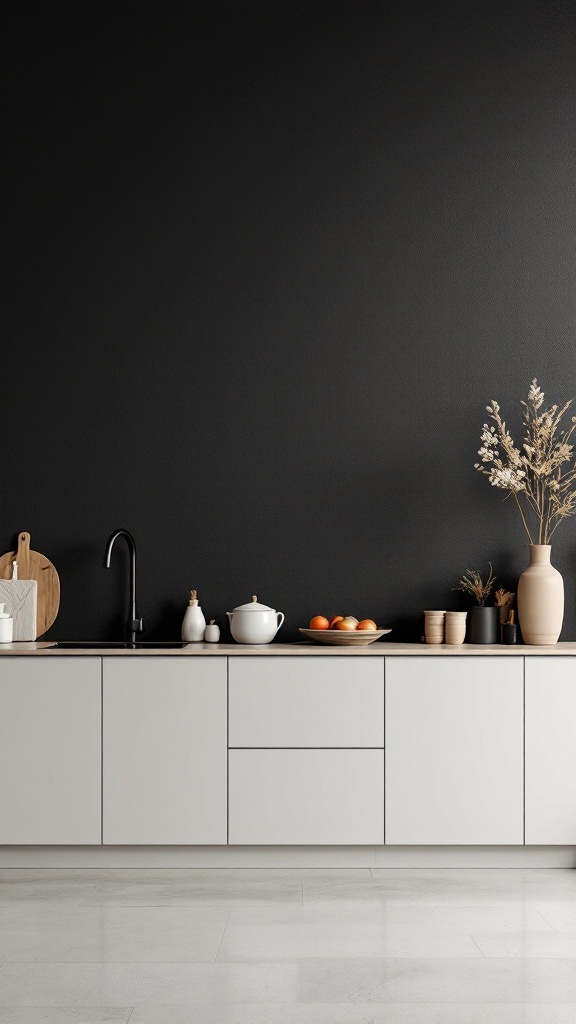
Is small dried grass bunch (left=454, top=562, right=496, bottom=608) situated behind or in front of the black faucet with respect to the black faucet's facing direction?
behind

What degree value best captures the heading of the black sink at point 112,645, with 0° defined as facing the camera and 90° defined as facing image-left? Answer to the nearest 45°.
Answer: approximately 0°

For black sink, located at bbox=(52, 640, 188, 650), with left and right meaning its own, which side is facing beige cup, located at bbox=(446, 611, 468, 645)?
left

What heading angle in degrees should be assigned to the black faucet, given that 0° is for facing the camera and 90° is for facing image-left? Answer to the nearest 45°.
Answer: approximately 90°

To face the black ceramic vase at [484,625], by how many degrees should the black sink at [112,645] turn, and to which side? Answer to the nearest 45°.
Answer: approximately 90° to its left

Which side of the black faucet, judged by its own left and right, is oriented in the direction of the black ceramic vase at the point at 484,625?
back
